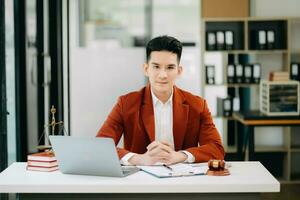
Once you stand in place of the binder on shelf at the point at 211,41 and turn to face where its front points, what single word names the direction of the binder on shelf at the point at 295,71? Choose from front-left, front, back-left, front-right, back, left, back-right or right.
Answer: left

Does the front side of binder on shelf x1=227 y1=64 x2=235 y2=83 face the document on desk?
yes

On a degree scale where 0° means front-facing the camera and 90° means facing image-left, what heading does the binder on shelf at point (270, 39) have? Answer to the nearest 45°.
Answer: approximately 0°

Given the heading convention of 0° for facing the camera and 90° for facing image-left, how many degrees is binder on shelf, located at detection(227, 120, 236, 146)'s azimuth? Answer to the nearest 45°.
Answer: approximately 0°

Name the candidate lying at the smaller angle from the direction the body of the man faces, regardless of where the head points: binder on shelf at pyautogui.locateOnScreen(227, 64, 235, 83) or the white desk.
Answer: the white desk
